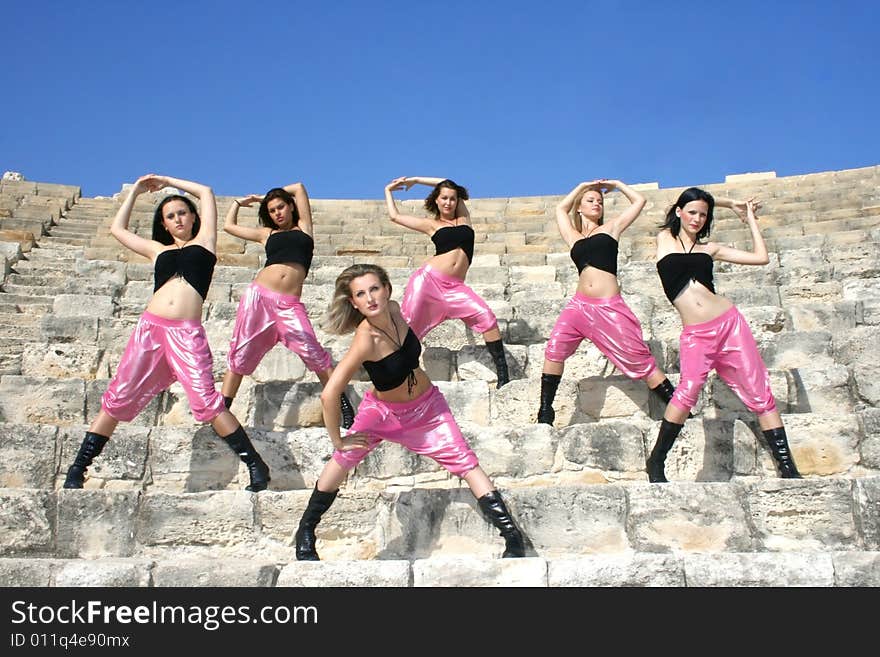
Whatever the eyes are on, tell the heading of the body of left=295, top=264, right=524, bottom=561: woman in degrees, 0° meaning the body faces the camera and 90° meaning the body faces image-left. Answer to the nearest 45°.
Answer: approximately 0°

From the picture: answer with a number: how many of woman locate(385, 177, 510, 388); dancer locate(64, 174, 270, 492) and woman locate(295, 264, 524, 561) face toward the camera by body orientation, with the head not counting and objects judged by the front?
3

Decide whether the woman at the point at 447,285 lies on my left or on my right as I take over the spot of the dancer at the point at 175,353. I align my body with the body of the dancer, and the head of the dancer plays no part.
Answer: on my left

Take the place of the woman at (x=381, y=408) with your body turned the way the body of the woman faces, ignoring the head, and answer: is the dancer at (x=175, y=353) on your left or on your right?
on your right

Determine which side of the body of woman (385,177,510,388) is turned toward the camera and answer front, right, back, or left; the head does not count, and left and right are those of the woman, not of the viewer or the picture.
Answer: front

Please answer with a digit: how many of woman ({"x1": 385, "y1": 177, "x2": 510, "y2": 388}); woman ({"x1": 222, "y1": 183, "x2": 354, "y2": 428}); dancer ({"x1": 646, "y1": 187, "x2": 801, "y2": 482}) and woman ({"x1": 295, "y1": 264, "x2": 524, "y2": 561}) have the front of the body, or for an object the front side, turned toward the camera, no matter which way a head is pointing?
4

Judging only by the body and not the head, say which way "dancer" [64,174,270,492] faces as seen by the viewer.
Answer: toward the camera

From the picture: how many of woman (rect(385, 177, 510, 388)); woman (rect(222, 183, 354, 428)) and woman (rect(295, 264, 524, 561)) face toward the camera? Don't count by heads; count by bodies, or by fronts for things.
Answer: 3

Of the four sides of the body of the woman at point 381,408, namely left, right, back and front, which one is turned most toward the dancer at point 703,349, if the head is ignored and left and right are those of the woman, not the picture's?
left

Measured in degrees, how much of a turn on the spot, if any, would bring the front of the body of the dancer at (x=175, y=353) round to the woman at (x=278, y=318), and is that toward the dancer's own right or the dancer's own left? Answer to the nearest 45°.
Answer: approximately 135° to the dancer's own left

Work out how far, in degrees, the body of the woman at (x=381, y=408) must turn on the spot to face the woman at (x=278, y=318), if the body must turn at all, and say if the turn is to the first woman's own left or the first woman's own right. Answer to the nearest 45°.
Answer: approximately 135° to the first woman's own right
